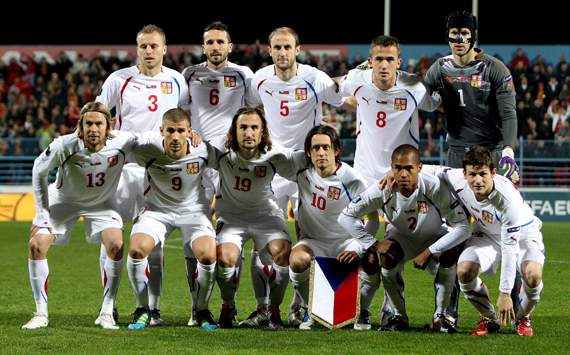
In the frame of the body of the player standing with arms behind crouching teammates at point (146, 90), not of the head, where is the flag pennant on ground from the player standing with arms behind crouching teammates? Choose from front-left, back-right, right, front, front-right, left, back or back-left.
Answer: front-left

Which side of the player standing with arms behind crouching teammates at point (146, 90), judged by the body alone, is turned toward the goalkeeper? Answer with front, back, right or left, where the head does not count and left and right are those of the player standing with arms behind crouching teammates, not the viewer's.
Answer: left

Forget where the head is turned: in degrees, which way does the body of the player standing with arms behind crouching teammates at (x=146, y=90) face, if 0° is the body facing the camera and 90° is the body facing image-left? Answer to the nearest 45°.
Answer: approximately 0°
